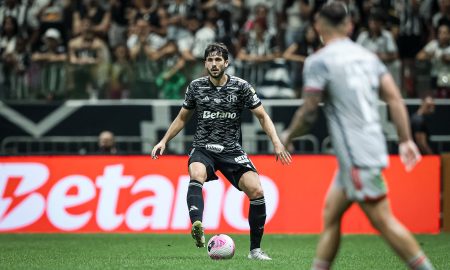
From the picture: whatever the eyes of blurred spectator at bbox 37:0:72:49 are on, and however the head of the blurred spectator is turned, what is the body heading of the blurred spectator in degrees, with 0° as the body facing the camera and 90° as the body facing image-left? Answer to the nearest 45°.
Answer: approximately 0°

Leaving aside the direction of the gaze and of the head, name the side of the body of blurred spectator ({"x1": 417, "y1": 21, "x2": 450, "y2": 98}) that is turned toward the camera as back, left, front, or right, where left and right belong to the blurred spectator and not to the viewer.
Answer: front

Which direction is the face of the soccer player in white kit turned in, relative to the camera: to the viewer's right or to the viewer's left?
to the viewer's left

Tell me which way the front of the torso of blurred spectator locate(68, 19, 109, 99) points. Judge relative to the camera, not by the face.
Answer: toward the camera

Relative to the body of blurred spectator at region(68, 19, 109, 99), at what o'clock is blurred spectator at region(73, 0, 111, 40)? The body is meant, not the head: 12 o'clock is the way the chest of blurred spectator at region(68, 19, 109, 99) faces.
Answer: blurred spectator at region(73, 0, 111, 40) is roughly at 6 o'clock from blurred spectator at region(68, 19, 109, 99).

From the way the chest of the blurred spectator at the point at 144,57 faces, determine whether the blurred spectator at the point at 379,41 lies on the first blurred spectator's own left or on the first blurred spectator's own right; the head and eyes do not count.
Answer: on the first blurred spectator's own left

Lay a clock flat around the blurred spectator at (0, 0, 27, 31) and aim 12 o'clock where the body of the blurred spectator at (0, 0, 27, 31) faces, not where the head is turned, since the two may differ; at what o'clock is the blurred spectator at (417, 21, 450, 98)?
the blurred spectator at (417, 21, 450, 98) is roughly at 10 o'clock from the blurred spectator at (0, 0, 27, 31).

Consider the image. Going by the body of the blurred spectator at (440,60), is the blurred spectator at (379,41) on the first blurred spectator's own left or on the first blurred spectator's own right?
on the first blurred spectator's own right

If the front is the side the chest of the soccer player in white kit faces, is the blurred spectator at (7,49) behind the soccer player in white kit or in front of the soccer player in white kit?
in front

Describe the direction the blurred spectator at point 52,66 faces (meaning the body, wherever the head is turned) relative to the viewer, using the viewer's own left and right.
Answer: facing the viewer

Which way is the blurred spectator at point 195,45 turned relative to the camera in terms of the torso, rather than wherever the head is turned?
toward the camera
